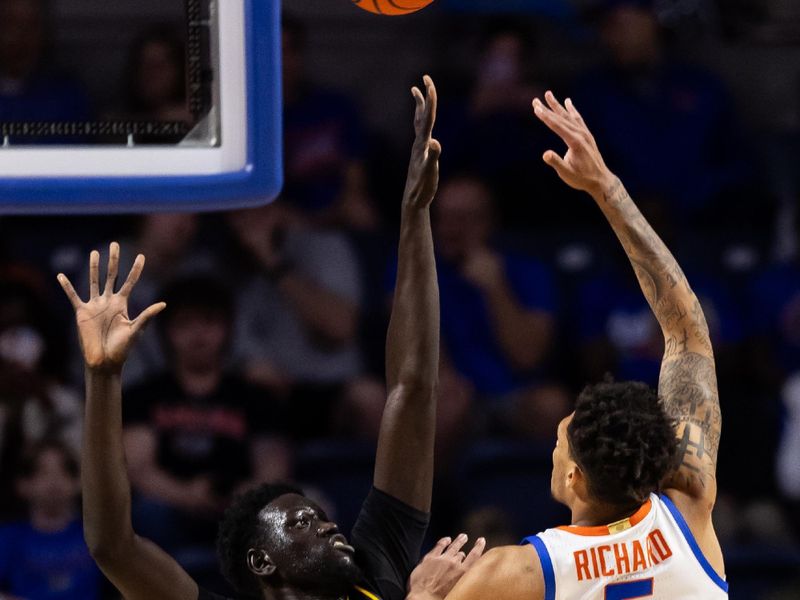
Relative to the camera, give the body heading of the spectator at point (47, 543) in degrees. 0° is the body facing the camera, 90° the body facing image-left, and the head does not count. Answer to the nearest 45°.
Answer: approximately 0°

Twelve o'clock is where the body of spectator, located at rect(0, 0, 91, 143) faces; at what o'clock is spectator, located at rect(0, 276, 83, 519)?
spectator, located at rect(0, 276, 83, 519) is roughly at 12 o'clock from spectator, located at rect(0, 0, 91, 143).

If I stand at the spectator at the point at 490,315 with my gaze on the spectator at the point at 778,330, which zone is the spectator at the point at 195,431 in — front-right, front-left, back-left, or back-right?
back-right

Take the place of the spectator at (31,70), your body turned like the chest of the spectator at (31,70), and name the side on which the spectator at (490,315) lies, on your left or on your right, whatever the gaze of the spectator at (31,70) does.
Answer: on your left

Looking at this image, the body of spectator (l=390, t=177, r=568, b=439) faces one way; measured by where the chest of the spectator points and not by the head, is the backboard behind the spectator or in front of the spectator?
in front

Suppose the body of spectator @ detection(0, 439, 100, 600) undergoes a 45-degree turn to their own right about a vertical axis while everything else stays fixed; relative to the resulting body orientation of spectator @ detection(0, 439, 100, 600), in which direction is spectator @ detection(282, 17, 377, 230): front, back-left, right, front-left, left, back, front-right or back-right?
back

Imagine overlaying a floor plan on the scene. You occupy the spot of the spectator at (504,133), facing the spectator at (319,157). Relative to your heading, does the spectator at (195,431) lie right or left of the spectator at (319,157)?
left

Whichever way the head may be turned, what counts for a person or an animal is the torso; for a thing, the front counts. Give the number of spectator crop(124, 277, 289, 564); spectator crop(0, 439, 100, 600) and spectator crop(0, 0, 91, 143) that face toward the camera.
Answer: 3

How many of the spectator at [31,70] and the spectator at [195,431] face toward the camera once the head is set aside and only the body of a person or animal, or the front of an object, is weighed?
2

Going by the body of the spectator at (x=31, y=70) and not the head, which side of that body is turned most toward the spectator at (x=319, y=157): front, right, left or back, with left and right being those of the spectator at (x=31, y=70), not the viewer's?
left
